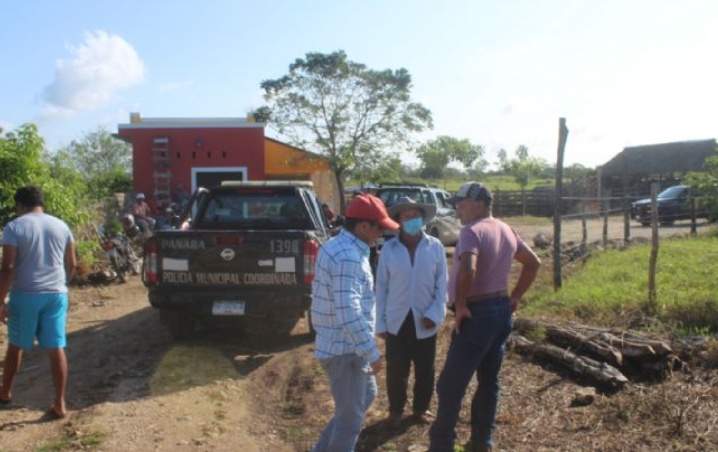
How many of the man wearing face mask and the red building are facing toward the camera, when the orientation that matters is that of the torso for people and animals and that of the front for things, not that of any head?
2

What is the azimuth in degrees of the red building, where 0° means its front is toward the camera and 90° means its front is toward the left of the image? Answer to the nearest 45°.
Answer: approximately 0°

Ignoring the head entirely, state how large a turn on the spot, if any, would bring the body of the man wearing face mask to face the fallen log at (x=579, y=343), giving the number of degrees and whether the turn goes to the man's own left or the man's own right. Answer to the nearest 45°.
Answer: approximately 135° to the man's own left

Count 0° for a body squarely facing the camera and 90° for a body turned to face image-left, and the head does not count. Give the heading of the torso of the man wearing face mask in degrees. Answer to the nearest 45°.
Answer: approximately 0°

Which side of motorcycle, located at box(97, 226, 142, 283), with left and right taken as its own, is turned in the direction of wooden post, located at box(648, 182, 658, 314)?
left

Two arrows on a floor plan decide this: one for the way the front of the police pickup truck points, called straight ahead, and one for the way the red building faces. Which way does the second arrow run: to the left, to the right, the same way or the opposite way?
the opposite way

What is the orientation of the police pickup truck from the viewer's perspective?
away from the camera

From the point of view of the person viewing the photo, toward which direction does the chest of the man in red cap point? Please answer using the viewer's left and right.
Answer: facing to the right of the viewer

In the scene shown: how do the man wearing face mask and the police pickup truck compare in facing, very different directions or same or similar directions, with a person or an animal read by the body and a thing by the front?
very different directions

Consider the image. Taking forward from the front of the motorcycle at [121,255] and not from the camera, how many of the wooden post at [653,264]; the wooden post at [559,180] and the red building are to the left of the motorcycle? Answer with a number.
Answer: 2
